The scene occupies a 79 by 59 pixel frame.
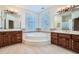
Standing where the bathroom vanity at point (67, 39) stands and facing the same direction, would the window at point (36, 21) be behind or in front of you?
in front

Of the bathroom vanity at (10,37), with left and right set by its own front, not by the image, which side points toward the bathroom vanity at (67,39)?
front

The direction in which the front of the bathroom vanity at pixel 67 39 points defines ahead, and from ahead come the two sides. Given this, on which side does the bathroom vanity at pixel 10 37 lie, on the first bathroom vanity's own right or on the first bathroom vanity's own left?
on the first bathroom vanity's own right

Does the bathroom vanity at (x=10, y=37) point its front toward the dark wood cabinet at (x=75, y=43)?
yes

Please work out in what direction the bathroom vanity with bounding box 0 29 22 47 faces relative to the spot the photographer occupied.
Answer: facing the viewer and to the right of the viewer

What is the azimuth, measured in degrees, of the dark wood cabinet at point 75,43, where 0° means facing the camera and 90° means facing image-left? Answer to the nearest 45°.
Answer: approximately 45°

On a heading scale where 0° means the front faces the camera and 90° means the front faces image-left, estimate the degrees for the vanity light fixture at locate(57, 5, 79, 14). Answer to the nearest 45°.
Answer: approximately 45°

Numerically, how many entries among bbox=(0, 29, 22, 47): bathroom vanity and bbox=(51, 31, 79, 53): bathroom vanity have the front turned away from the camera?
0

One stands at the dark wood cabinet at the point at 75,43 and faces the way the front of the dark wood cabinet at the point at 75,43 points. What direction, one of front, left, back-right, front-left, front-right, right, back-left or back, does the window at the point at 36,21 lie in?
front-right
